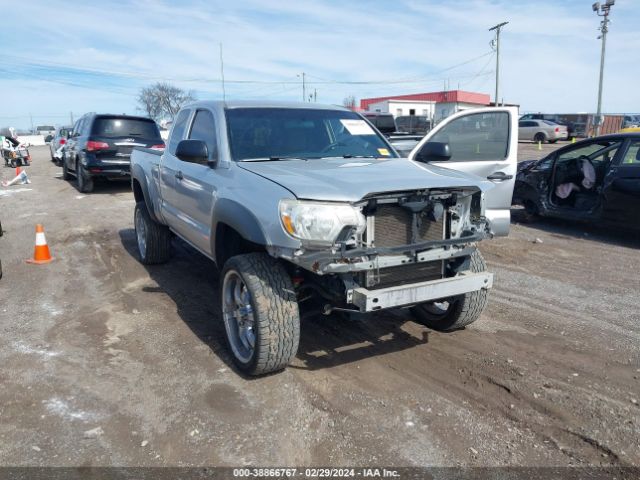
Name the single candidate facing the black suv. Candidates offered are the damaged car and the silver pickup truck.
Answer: the damaged car

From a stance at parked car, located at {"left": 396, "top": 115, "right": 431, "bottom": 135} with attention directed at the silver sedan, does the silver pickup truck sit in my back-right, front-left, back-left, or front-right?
back-right

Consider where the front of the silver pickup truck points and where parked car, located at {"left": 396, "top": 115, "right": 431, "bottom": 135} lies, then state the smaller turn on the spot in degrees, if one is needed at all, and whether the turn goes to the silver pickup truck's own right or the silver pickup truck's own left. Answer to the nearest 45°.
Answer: approximately 135° to the silver pickup truck's own left

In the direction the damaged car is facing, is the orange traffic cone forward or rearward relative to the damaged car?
forward

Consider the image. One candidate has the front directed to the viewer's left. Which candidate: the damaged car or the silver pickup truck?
the damaged car

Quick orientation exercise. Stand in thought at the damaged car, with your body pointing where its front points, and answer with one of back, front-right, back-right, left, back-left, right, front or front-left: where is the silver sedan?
right

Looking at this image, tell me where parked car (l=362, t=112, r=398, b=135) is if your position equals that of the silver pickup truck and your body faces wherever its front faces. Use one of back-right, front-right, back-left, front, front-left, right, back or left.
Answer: back-left

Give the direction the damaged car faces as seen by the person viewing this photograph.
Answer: facing to the left of the viewer

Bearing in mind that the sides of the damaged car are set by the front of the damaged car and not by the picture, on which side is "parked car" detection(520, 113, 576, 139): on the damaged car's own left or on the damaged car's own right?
on the damaged car's own right

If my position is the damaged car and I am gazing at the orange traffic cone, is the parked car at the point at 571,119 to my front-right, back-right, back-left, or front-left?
back-right

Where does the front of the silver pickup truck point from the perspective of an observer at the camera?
facing the viewer and to the right of the viewer

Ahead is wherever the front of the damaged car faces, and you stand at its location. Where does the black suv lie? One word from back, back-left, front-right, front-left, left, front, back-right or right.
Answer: front

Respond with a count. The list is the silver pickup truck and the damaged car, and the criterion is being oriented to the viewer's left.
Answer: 1
